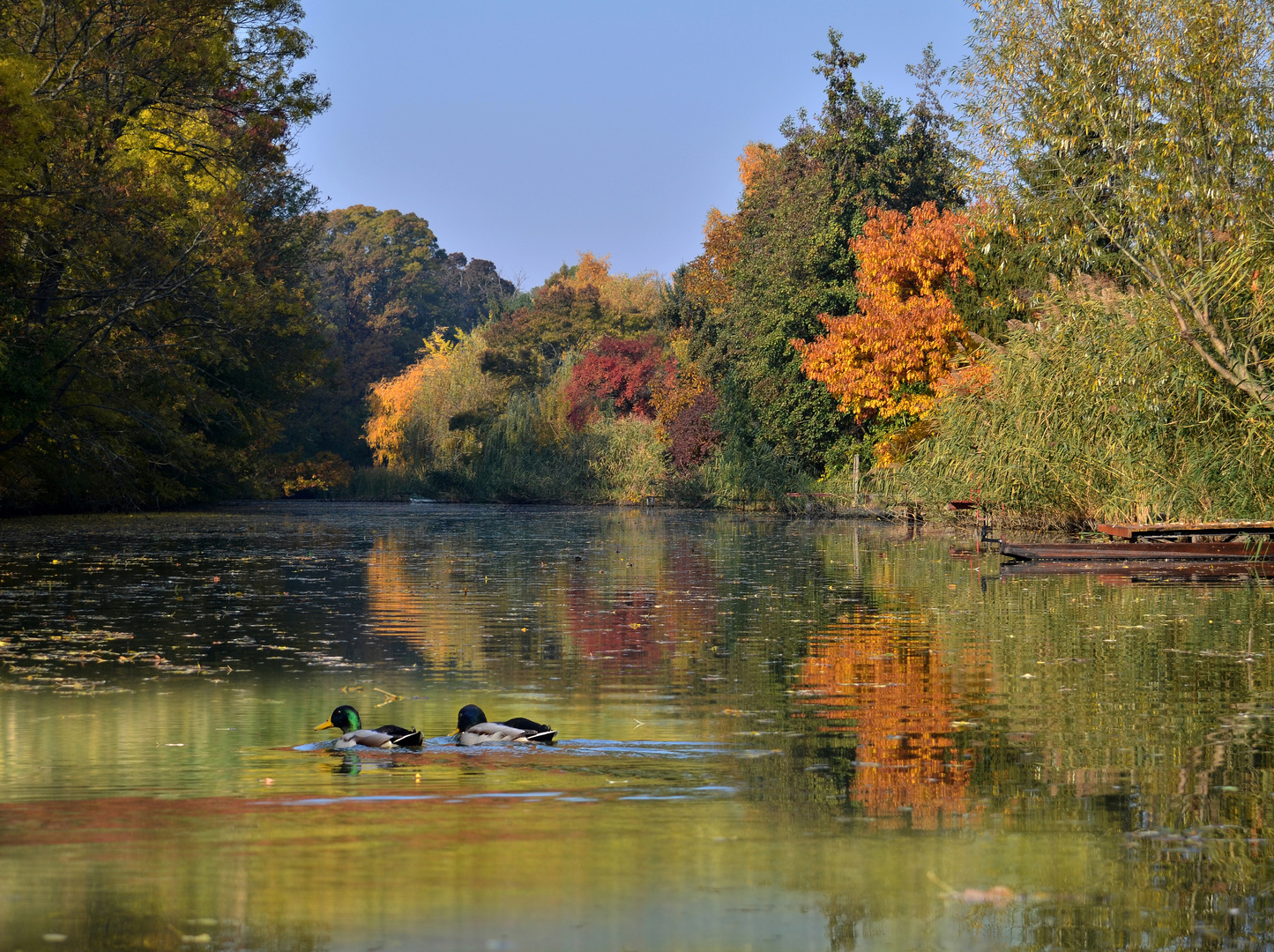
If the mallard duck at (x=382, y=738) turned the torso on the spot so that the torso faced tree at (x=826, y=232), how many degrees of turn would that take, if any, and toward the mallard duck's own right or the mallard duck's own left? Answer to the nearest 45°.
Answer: approximately 90° to the mallard duck's own right

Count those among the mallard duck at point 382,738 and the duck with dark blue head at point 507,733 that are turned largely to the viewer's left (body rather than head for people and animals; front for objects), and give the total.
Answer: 2

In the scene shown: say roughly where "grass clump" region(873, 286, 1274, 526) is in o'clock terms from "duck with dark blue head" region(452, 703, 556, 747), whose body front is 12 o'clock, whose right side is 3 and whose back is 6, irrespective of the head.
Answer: The grass clump is roughly at 4 o'clock from the duck with dark blue head.

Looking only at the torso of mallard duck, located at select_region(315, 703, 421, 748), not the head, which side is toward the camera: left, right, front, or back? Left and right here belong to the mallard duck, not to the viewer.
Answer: left

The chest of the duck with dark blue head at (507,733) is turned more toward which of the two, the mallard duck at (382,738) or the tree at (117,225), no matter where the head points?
the mallard duck

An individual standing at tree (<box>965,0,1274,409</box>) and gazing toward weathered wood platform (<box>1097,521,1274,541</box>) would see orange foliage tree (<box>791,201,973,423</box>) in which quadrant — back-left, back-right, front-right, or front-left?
back-right

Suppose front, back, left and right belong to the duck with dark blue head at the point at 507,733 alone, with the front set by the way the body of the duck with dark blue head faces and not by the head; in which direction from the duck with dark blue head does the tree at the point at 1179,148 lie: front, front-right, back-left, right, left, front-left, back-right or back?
back-right

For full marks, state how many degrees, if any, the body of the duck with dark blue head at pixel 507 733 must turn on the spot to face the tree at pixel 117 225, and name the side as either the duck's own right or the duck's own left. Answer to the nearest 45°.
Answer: approximately 90° to the duck's own right

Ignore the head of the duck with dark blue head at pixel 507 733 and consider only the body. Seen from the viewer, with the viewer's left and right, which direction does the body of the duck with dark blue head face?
facing to the left of the viewer
